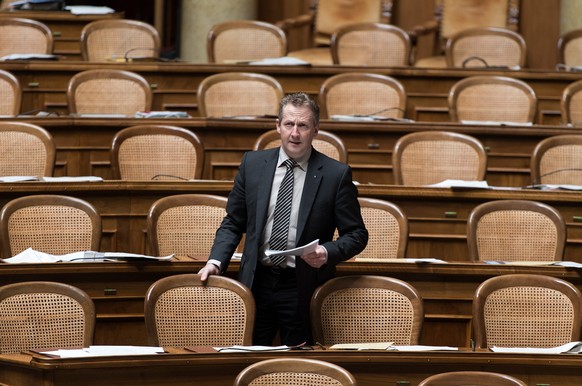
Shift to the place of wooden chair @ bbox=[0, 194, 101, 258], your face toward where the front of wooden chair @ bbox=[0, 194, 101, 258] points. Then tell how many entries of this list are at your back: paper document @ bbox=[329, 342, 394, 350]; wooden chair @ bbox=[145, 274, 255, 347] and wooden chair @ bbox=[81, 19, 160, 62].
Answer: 1

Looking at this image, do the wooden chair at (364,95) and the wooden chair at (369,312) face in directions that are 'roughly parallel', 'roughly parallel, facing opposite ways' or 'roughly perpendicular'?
roughly parallel

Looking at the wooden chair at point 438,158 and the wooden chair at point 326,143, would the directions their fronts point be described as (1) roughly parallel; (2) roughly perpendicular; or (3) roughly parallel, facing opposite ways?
roughly parallel

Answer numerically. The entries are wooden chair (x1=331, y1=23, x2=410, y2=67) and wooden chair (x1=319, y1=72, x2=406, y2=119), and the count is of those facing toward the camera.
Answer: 2

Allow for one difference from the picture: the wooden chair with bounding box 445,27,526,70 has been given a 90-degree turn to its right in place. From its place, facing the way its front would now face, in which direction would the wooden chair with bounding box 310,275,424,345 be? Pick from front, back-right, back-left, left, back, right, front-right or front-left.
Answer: left

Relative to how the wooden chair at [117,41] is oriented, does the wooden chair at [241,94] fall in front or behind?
in front

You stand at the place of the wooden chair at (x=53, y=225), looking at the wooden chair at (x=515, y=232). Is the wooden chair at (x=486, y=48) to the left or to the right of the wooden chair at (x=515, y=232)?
left

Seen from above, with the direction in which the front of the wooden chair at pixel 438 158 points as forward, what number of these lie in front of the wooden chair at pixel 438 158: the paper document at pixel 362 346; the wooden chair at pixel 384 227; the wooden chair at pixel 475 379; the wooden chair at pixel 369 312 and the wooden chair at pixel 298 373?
5

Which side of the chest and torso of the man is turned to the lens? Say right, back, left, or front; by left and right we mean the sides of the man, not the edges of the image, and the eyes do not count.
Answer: front
